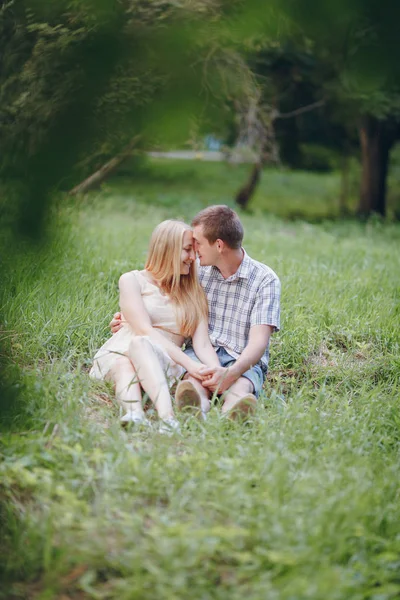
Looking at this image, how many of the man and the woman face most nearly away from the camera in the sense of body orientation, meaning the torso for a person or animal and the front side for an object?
0

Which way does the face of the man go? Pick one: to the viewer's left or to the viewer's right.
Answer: to the viewer's left

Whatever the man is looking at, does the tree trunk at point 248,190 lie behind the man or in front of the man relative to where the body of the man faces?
behind

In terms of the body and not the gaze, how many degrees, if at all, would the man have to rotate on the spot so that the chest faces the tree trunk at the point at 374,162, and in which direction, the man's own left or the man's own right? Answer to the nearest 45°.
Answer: approximately 135° to the man's own right

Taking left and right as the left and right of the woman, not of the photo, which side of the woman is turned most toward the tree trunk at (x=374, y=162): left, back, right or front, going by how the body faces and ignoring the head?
back

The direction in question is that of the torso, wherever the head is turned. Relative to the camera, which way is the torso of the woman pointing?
toward the camera

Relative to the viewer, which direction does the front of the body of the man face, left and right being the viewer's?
facing the viewer and to the left of the viewer

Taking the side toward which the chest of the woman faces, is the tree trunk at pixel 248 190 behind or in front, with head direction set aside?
behind
